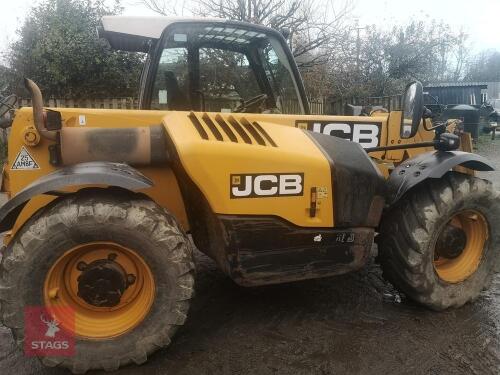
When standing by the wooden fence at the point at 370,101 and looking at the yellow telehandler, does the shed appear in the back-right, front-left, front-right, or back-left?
back-left

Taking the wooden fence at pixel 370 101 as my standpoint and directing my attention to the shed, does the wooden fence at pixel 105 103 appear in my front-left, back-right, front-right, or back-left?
back-left

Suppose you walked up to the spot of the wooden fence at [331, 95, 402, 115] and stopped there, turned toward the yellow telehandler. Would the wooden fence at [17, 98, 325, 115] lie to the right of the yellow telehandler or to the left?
right

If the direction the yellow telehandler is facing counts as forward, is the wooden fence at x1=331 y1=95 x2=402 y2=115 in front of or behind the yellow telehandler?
in front

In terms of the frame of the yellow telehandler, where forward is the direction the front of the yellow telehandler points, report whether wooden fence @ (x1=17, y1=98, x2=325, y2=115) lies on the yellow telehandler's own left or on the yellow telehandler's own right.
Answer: on the yellow telehandler's own left

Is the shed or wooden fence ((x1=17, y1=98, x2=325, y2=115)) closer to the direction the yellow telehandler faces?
the shed

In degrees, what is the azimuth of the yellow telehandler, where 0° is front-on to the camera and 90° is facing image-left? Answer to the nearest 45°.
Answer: approximately 225°
